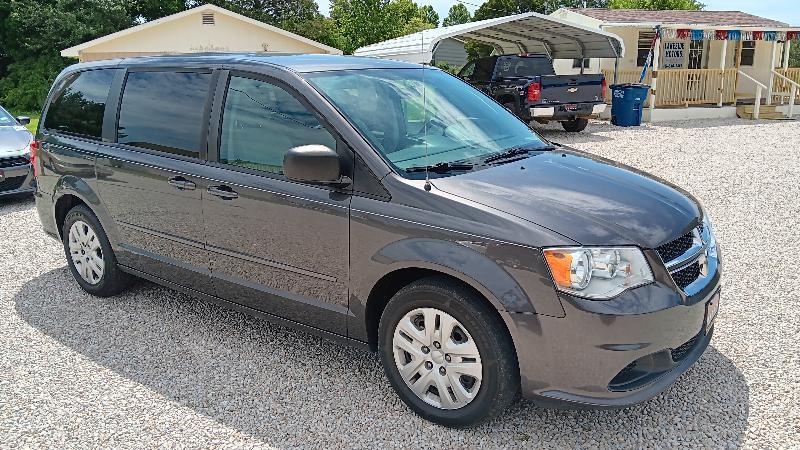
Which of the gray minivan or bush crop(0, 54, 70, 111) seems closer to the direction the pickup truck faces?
the bush

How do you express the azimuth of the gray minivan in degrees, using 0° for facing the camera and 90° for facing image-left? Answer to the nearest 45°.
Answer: approximately 315°

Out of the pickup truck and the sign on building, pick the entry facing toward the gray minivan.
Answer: the sign on building

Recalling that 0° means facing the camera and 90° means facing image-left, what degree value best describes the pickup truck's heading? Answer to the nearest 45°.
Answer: approximately 135°

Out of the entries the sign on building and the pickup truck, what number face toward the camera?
1

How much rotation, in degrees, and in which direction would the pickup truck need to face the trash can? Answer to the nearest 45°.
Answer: approximately 90° to its right

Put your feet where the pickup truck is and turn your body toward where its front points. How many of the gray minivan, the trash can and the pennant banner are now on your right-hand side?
2

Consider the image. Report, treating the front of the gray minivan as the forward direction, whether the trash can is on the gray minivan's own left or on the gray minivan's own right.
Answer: on the gray minivan's own left

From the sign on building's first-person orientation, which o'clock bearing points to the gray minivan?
The gray minivan is roughly at 12 o'clock from the sign on building.
